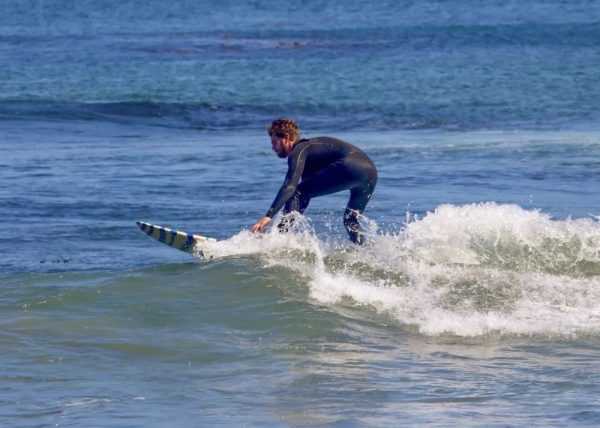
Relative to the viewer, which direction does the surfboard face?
to the viewer's left

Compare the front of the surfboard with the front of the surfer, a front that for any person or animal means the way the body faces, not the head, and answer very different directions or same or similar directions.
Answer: same or similar directions

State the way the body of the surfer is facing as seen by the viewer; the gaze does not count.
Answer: to the viewer's left

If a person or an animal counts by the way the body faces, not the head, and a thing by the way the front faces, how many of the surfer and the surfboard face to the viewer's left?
2
